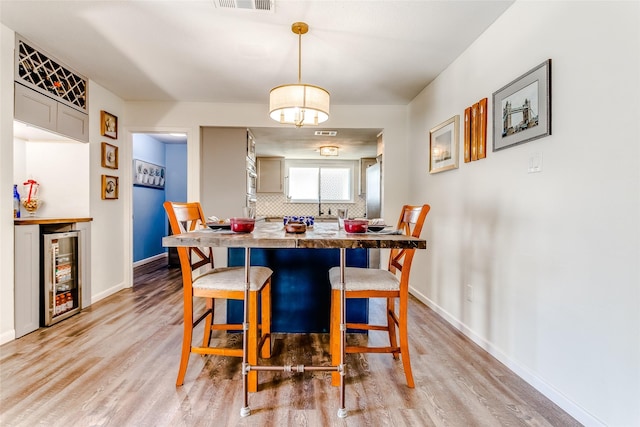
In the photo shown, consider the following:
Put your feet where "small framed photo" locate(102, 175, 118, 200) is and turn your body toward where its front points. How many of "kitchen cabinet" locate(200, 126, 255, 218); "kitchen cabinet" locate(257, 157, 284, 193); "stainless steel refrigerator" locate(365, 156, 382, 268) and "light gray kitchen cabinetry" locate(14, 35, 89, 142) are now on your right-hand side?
1

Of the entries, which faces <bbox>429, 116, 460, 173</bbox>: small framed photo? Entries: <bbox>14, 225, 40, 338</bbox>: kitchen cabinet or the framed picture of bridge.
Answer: the kitchen cabinet

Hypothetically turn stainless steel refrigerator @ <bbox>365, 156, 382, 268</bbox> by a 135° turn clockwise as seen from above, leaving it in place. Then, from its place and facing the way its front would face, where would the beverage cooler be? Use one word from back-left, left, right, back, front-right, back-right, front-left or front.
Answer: back

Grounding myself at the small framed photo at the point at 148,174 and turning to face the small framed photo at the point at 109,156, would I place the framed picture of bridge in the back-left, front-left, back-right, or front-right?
front-left

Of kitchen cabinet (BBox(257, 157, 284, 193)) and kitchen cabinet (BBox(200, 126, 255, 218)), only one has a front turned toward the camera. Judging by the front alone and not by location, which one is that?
kitchen cabinet (BBox(257, 157, 284, 193))

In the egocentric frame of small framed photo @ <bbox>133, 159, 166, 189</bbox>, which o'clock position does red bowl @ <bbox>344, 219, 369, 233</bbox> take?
The red bowl is roughly at 1 o'clock from the small framed photo.

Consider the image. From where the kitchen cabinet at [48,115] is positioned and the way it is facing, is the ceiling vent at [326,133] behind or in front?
in front

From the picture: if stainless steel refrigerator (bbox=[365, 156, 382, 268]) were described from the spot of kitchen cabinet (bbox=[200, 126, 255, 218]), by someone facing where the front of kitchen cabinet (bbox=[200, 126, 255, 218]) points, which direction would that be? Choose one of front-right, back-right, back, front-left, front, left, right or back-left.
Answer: front

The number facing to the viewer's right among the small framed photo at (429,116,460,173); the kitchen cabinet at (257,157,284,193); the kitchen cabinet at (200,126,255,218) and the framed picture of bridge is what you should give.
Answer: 1

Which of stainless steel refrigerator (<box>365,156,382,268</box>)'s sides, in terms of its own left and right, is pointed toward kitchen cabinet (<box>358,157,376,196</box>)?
right

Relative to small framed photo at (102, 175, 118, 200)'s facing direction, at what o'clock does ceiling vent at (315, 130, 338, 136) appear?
The ceiling vent is roughly at 11 o'clock from the small framed photo.

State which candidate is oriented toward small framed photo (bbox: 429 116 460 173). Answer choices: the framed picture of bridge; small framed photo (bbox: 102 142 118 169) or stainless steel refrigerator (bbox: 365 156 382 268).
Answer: small framed photo (bbox: 102 142 118 169)

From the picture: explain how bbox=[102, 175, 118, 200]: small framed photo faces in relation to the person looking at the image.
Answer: facing the viewer and to the right of the viewer

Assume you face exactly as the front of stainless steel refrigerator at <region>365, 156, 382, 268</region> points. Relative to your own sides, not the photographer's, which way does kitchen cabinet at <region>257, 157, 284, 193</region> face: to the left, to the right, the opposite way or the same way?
to the left

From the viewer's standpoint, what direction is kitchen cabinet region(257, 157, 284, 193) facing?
toward the camera

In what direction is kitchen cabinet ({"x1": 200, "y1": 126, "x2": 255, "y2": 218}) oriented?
to the viewer's right

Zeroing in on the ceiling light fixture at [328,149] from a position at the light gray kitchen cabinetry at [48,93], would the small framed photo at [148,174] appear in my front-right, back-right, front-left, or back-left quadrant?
front-left

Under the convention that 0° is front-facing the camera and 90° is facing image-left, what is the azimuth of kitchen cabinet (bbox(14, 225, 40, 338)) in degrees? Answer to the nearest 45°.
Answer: approximately 315°

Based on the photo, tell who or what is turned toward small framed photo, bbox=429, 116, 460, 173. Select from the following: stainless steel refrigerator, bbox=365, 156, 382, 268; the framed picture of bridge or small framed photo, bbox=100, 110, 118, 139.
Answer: small framed photo, bbox=100, 110, 118, 139

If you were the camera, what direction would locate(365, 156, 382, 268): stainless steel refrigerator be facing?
facing to the left of the viewer

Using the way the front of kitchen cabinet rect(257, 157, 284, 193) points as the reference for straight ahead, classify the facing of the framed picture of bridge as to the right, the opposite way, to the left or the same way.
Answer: to the right

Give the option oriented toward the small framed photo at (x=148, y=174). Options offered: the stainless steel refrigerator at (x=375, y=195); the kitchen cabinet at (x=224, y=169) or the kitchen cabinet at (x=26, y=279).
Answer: the stainless steel refrigerator

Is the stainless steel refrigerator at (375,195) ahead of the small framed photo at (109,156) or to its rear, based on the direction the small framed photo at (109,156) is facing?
ahead
